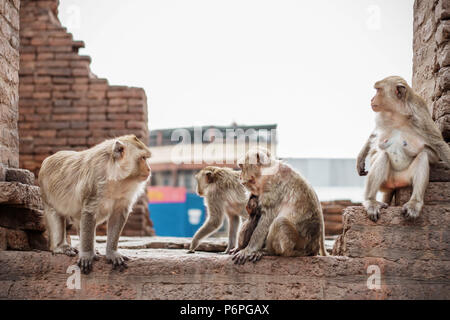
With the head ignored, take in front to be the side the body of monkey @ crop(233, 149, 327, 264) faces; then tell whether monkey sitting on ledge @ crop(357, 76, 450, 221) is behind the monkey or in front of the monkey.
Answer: behind

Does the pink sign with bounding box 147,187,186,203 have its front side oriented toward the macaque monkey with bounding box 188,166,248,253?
yes

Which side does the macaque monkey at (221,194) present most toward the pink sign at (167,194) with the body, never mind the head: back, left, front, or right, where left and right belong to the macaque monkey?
right

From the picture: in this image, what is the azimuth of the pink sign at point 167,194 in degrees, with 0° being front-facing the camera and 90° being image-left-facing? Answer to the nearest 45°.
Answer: approximately 0°

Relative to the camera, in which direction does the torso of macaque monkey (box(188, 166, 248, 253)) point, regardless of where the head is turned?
to the viewer's left

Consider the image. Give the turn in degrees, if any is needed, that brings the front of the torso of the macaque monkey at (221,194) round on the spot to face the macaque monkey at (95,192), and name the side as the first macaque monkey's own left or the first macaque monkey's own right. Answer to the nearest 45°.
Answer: approximately 45° to the first macaque monkey's own left

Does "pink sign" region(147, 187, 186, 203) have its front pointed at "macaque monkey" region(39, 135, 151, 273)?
yes

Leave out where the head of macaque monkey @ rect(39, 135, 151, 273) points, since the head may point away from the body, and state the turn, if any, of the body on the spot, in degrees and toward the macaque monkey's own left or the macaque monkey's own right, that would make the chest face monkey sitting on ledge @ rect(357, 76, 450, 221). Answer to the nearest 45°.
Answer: approximately 45° to the macaque monkey's own left

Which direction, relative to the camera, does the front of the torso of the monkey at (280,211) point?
to the viewer's left

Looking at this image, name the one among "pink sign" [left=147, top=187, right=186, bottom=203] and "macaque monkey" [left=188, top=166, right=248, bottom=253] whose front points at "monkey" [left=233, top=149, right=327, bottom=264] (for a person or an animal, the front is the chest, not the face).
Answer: the pink sign

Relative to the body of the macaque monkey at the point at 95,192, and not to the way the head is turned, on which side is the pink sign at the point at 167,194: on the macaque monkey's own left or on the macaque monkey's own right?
on the macaque monkey's own left
